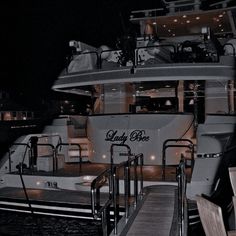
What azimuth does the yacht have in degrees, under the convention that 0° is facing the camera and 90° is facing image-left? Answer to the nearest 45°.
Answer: approximately 225°

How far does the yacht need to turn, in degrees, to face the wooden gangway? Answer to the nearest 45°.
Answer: approximately 135° to its right
